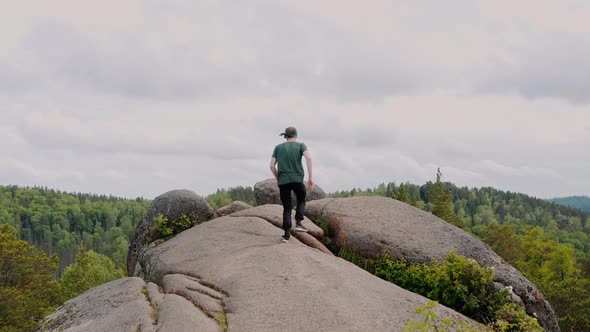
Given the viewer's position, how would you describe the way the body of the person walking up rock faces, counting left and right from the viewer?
facing away from the viewer

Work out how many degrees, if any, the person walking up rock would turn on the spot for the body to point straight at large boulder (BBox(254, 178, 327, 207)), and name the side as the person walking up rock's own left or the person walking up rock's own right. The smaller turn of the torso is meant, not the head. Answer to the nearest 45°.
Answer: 0° — they already face it

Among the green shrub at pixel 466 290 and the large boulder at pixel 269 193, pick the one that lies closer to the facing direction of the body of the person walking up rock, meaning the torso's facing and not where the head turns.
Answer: the large boulder

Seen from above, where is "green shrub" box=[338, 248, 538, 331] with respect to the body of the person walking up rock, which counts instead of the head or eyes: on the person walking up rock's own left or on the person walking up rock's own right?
on the person walking up rock's own right
